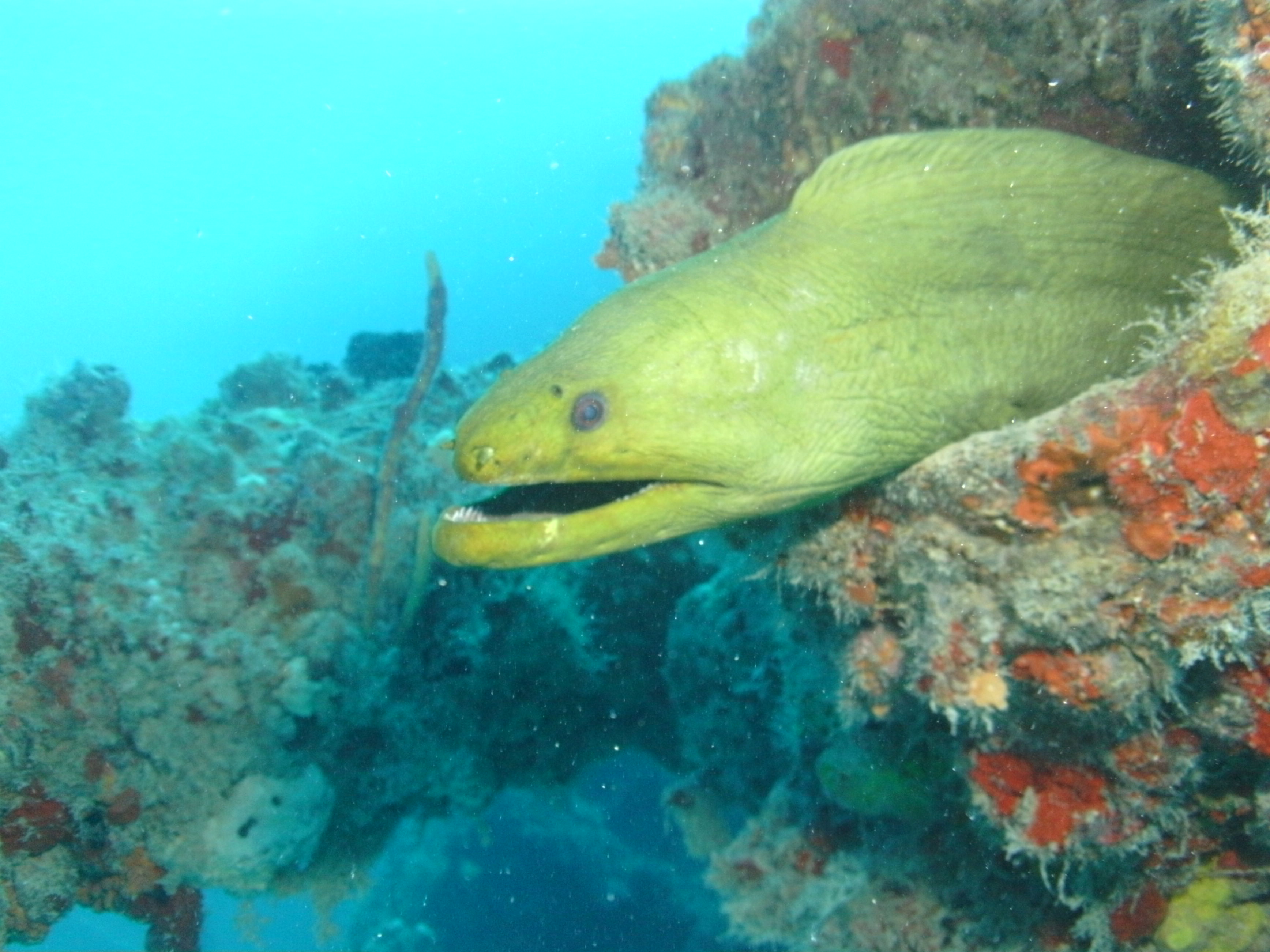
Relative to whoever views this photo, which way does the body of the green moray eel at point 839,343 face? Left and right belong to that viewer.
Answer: facing to the left of the viewer
